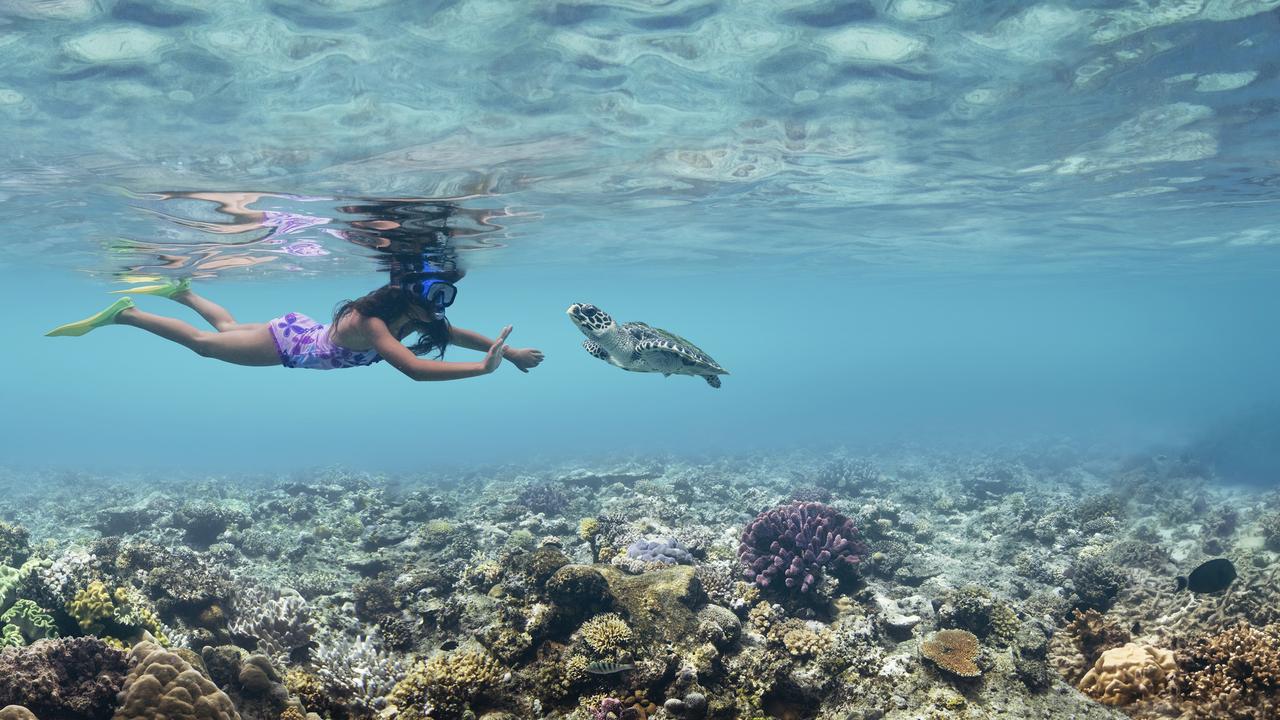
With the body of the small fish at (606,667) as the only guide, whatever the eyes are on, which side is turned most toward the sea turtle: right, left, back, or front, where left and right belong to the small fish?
right

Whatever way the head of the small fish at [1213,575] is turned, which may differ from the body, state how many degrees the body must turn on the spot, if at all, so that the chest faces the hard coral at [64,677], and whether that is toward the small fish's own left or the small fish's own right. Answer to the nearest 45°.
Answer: approximately 135° to the small fish's own right

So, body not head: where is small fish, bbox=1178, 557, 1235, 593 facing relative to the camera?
to the viewer's right

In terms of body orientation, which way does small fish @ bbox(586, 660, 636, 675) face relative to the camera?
to the viewer's left

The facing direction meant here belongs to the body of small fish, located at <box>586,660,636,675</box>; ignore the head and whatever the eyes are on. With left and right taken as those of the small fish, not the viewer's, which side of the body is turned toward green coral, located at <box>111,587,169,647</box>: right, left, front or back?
front

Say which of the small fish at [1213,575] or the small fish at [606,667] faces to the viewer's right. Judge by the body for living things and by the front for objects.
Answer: the small fish at [1213,575]

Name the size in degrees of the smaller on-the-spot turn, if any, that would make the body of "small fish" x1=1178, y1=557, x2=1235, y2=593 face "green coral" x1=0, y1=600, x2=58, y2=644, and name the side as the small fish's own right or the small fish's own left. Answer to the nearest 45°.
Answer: approximately 135° to the small fish's own right
